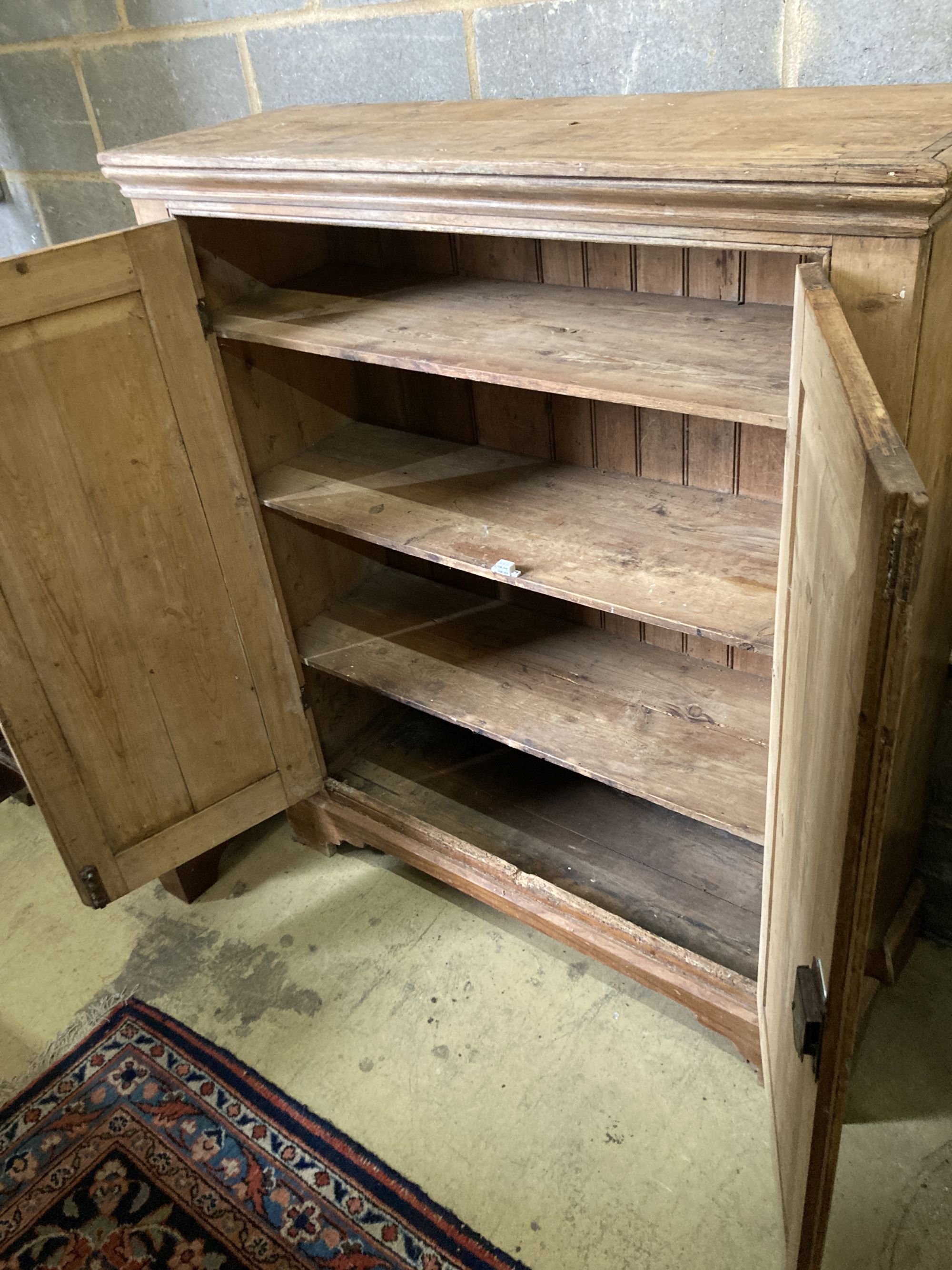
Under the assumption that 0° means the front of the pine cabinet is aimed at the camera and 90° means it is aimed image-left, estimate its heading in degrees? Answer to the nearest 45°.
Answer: approximately 45°
